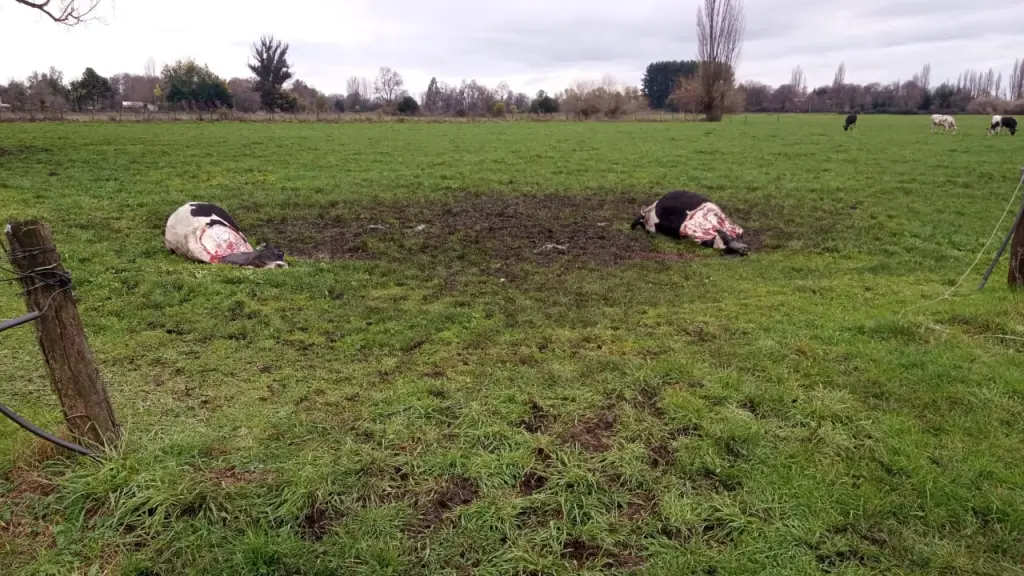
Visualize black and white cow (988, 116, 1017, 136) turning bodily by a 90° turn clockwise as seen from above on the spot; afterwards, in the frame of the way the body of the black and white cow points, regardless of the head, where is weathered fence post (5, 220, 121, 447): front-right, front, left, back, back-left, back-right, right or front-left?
back

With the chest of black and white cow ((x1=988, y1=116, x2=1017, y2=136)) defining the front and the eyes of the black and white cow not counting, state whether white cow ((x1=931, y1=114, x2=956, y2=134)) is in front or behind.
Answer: in front

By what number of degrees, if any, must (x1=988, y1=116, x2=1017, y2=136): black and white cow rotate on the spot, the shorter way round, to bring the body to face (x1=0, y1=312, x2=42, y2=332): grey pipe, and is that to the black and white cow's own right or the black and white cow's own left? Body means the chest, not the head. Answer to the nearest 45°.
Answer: approximately 90° to the black and white cow's own left

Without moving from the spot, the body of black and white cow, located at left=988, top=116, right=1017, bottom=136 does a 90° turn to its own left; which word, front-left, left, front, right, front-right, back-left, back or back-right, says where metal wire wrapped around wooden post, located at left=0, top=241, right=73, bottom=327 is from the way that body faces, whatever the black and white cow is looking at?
front

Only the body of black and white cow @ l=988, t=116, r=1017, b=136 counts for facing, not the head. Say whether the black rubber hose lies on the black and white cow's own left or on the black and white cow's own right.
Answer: on the black and white cow's own left

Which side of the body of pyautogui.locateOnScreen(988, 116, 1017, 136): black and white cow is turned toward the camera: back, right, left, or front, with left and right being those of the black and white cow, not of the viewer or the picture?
left

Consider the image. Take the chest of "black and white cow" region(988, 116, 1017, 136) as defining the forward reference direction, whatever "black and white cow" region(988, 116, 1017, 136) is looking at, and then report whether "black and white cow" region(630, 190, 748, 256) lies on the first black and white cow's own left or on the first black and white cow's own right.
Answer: on the first black and white cow's own left
